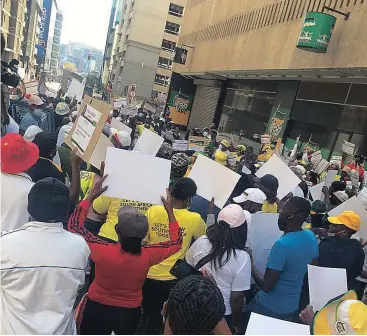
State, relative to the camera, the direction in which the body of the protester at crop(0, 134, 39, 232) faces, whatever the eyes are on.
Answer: away from the camera

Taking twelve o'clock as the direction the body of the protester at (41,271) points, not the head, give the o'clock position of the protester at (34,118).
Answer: the protester at (34,118) is roughly at 12 o'clock from the protester at (41,271).

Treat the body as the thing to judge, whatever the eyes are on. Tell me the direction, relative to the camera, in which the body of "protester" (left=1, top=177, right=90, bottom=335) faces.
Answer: away from the camera

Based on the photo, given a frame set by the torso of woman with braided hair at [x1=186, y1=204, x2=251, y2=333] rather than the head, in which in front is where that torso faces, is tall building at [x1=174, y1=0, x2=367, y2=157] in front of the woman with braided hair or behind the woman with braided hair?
in front

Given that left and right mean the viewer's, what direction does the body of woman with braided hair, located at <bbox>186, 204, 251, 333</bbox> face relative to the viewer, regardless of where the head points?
facing away from the viewer

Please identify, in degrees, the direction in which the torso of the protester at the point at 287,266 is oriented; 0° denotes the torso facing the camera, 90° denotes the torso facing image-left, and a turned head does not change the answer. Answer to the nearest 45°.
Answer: approximately 135°

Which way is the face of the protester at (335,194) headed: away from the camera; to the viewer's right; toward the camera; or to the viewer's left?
away from the camera

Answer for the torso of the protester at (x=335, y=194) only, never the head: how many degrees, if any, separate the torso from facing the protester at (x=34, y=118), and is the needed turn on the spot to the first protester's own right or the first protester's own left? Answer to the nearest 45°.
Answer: approximately 90° to the first protester's own left

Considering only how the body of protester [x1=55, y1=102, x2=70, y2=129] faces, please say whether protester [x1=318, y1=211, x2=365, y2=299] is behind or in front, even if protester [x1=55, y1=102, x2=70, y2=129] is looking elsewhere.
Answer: behind

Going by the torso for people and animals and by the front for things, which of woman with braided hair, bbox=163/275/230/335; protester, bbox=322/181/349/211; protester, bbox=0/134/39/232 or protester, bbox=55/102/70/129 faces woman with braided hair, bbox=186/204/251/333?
woman with braided hair, bbox=163/275/230/335

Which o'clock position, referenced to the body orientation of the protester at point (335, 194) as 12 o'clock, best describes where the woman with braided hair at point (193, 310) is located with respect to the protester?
The woman with braided hair is roughly at 6 o'clock from the protester.

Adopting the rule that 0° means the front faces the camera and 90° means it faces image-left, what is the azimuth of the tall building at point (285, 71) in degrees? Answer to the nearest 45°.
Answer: approximately 45°

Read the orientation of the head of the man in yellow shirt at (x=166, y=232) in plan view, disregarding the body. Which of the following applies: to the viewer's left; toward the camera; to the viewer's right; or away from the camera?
away from the camera

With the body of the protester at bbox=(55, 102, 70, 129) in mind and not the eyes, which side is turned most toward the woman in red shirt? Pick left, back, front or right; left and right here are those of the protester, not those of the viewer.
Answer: back

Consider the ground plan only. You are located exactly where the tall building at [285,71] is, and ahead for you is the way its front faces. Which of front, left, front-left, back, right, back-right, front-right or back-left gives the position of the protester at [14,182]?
front-left

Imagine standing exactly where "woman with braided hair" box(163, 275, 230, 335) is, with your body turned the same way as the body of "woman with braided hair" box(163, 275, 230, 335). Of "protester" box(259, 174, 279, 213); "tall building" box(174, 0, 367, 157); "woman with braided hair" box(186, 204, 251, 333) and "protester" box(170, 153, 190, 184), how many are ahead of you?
4

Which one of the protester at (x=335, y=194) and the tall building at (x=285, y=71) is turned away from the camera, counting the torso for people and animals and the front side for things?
the protester

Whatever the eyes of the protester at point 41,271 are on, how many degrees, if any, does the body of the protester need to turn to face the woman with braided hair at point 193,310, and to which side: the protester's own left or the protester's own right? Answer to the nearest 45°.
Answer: approximately 135° to the protester's own right
